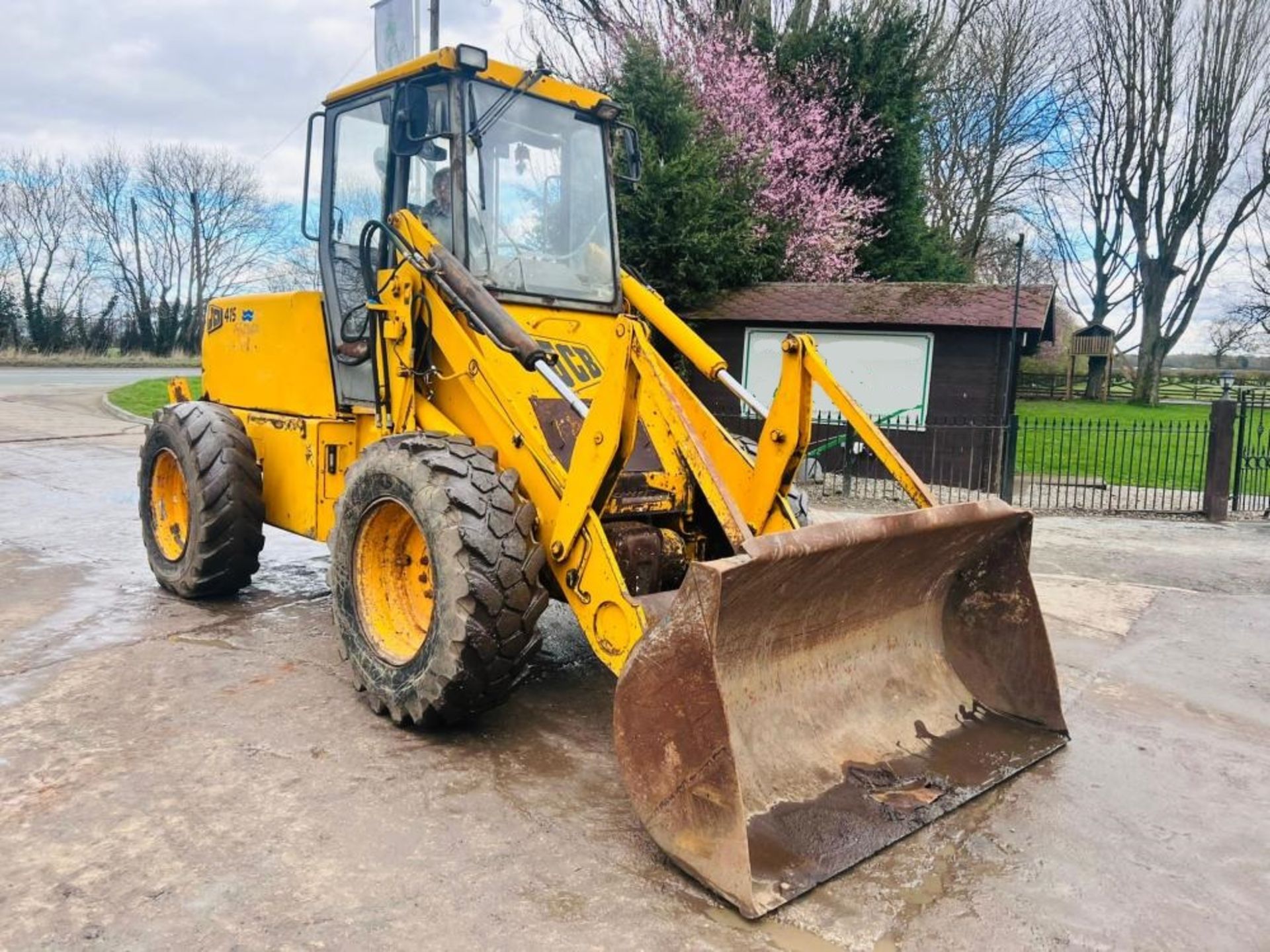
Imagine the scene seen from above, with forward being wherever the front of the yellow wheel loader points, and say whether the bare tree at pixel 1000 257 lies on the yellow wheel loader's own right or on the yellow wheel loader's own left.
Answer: on the yellow wheel loader's own left

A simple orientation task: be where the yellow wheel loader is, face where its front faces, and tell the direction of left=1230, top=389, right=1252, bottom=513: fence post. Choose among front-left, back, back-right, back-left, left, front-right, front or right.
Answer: left

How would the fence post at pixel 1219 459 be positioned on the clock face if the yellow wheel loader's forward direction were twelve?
The fence post is roughly at 9 o'clock from the yellow wheel loader.

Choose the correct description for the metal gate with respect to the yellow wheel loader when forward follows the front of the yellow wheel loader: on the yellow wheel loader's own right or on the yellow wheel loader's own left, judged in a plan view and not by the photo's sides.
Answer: on the yellow wheel loader's own left

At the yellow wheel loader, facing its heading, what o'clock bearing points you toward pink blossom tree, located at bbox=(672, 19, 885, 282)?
The pink blossom tree is roughly at 8 o'clock from the yellow wheel loader.

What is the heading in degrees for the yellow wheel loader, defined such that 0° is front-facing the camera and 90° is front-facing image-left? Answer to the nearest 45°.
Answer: approximately 315°

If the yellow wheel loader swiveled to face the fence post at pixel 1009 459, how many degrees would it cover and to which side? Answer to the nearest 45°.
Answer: approximately 90° to its left

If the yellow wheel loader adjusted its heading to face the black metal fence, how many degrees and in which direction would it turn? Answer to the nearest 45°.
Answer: approximately 90° to its left

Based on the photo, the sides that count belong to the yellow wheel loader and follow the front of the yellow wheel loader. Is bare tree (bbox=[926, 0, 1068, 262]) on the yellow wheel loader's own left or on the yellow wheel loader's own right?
on the yellow wheel loader's own left
